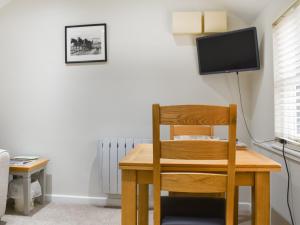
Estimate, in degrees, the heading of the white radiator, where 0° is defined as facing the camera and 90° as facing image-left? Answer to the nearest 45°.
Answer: approximately 0°

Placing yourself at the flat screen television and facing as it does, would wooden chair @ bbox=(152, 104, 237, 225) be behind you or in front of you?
in front

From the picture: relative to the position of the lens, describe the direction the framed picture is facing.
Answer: facing the viewer

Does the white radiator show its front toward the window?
no

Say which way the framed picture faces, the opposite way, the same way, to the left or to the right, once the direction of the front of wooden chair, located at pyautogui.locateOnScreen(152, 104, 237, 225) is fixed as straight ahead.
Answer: the opposite way

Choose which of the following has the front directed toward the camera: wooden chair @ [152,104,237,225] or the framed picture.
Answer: the framed picture

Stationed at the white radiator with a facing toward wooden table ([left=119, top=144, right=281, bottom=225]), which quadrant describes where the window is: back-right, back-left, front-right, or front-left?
front-left

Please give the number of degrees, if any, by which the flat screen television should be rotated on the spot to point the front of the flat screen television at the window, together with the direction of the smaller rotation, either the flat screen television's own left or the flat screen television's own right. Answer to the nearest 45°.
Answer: approximately 90° to the flat screen television's own left

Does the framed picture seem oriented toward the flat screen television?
no

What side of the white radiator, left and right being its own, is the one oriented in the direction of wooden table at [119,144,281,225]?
front

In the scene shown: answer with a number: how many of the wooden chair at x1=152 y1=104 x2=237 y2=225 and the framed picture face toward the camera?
1

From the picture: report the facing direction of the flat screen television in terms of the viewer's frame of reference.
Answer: facing the viewer and to the left of the viewer

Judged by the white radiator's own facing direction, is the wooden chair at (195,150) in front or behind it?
in front

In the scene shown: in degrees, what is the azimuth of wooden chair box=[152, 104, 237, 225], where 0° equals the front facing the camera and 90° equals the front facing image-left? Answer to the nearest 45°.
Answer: approximately 180°

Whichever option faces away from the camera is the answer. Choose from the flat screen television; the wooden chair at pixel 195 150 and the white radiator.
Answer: the wooden chair

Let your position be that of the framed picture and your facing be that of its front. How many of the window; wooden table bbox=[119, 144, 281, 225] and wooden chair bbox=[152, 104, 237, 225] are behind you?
0
